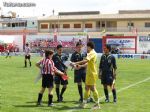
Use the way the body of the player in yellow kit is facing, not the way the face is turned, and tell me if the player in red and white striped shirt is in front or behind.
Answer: in front

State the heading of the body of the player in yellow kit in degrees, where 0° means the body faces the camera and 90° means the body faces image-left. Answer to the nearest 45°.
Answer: approximately 90°
